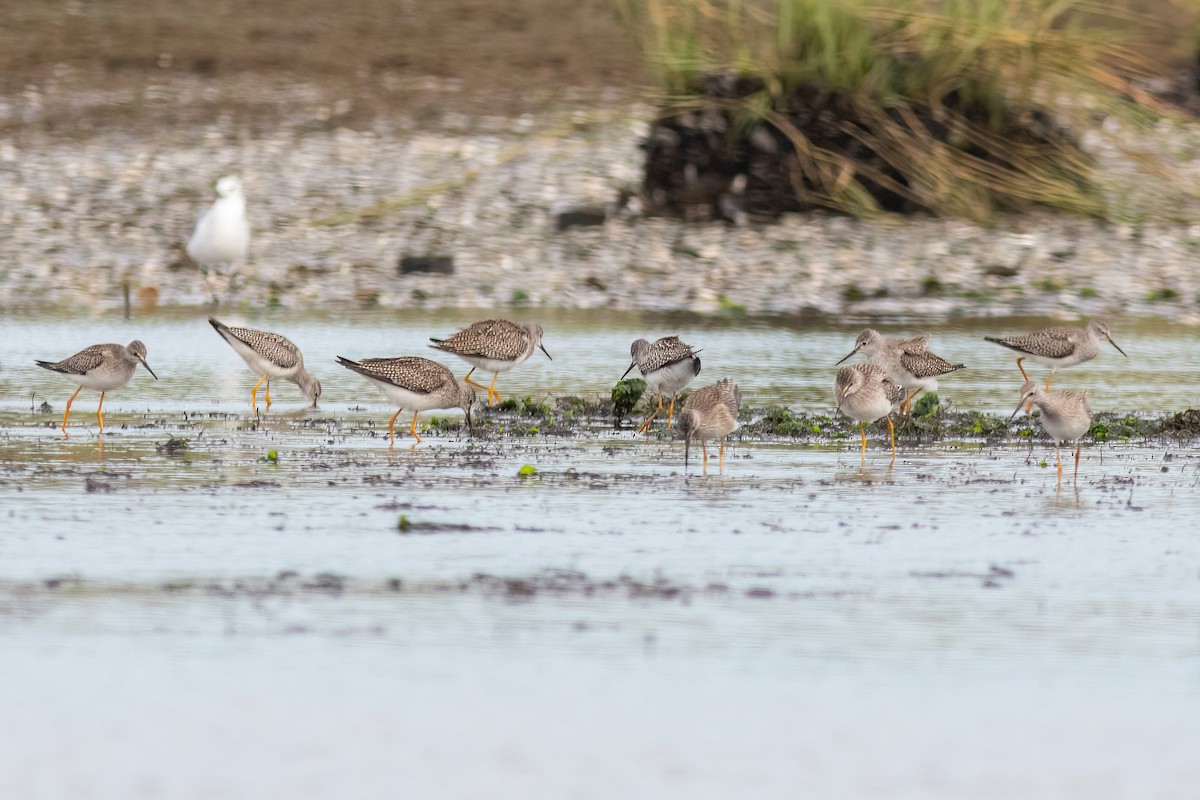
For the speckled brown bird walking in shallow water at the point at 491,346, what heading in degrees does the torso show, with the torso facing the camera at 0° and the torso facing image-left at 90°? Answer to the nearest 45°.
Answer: approximately 270°

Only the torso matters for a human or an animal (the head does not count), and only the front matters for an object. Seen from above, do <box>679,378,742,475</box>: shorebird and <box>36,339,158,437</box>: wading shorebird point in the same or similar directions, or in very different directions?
very different directions

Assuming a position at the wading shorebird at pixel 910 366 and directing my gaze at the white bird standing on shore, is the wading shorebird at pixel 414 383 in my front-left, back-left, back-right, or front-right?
front-left

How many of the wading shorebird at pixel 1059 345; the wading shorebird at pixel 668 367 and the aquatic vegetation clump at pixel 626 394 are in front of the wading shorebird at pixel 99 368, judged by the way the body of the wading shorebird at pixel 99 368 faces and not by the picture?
3

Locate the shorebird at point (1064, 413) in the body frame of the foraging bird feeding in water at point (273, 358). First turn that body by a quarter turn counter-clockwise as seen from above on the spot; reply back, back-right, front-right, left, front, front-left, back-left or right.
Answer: back-right

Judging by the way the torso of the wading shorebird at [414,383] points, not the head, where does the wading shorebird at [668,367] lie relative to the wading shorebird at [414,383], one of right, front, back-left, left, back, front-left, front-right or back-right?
front

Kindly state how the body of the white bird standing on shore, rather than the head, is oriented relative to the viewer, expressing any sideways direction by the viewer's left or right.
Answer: facing the viewer and to the right of the viewer

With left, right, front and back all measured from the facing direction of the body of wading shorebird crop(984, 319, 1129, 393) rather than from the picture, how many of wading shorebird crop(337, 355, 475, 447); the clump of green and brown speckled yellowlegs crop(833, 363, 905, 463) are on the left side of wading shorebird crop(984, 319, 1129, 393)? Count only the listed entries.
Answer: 1

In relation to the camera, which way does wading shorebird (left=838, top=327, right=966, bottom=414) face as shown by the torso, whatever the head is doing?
to the viewer's left

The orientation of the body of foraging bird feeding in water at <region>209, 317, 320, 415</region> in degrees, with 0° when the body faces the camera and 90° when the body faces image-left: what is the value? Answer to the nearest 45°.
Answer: approximately 270°

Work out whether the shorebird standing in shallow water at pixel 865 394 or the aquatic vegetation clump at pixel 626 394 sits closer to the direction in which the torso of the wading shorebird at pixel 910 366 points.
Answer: the aquatic vegetation clump

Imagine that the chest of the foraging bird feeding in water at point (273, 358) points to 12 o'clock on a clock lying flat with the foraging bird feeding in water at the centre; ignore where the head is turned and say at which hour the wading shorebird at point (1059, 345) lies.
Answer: The wading shorebird is roughly at 12 o'clock from the foraging bird feeding in water.

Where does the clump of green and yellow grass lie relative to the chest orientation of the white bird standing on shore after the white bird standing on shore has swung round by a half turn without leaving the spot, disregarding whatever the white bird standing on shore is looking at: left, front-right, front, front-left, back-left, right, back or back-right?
back-right

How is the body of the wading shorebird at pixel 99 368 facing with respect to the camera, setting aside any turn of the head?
to the viewer's right

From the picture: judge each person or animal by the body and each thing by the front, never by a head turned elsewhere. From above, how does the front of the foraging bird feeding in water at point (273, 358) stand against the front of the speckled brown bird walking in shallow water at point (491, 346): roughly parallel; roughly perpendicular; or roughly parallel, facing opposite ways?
roughly parallel

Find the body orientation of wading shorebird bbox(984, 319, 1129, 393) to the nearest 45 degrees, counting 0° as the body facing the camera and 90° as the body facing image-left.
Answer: approximately 270°

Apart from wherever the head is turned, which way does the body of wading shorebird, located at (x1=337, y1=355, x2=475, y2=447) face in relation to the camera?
to the viewer's right

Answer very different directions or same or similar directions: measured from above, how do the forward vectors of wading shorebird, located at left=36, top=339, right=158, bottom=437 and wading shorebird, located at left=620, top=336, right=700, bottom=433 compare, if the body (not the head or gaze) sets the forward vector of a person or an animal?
very different directions

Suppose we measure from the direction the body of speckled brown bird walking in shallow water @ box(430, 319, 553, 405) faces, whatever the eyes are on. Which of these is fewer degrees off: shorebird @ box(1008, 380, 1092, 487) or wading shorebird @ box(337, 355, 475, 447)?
the shorebird

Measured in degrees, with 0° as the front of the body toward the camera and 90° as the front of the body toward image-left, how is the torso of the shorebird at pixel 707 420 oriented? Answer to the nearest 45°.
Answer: approximately 45°
